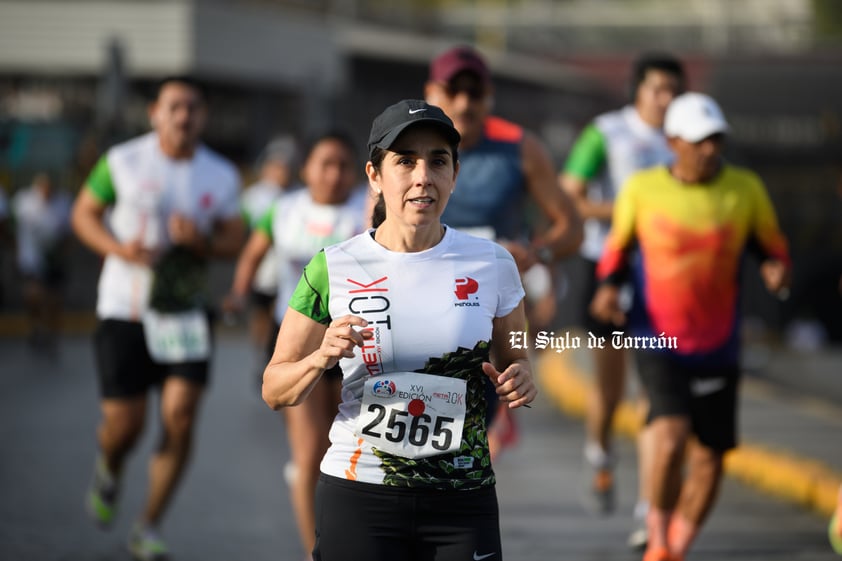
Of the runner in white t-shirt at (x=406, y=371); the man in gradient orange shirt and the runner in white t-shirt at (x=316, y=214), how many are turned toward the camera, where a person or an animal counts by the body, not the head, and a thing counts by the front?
3

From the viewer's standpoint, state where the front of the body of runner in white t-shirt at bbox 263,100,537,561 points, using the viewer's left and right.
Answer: facing the viewer

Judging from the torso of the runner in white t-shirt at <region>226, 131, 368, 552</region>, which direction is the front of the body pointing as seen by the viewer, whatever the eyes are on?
toward the camera

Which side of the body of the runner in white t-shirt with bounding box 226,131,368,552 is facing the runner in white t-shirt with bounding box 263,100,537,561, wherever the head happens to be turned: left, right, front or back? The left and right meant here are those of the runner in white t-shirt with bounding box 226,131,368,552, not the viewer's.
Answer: front

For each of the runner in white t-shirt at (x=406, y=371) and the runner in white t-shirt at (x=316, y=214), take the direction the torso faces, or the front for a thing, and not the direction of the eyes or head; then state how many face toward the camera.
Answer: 2

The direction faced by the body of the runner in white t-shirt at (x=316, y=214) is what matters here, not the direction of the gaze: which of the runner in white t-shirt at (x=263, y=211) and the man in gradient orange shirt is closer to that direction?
the man in gradient orange shirt

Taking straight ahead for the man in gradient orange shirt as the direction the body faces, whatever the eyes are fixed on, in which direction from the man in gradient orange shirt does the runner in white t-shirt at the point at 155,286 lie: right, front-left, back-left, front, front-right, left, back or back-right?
right

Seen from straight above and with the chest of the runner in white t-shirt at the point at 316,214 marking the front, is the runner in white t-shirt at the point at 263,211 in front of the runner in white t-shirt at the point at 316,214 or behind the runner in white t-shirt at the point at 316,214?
behind

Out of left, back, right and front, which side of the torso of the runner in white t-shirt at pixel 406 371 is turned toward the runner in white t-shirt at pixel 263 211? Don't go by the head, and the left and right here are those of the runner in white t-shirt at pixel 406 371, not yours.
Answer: back

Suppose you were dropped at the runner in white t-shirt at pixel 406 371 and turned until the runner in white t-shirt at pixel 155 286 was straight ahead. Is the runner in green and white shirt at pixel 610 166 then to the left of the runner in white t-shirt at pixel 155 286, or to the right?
right
